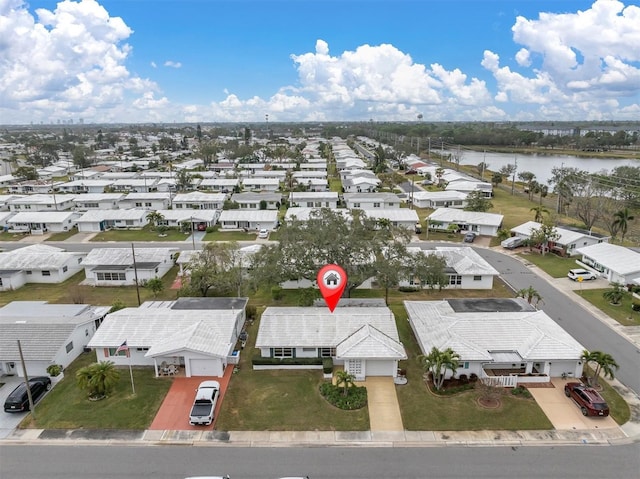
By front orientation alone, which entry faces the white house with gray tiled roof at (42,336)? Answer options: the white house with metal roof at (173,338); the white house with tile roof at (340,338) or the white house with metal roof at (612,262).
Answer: the white house with metal roof at (612,262)

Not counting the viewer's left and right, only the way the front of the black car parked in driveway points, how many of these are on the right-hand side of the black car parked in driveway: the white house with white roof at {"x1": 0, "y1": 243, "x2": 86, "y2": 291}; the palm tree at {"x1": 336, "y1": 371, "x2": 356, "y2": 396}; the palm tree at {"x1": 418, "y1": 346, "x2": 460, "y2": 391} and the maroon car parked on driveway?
3

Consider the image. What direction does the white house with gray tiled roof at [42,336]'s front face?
toward the camera

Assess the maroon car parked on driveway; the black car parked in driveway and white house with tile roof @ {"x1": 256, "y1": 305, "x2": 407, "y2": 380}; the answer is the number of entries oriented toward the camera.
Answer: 1

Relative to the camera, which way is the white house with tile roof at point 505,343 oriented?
toward the camera

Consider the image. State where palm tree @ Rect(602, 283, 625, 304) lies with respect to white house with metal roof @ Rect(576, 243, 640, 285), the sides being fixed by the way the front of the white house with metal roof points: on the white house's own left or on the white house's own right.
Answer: on the white house's own left

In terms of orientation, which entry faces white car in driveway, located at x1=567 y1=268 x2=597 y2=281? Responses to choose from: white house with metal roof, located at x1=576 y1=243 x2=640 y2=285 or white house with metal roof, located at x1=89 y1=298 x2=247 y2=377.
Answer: white house with metal roof, located at x1=576 y1=243 x2=640 y2=285

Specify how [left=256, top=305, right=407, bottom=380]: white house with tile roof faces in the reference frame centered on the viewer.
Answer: facing the viewer

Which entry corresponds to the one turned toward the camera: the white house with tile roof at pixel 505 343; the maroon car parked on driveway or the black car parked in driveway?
the white house with tile roof

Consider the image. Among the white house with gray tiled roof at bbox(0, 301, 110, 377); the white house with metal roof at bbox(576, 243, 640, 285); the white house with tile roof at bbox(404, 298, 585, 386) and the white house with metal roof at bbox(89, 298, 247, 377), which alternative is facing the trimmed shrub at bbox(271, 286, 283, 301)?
the white house with metal roof at bbox(576, 243, 640, 285)

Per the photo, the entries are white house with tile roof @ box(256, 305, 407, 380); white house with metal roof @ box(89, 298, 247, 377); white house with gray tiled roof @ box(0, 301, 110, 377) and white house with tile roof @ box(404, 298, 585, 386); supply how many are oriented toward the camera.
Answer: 4

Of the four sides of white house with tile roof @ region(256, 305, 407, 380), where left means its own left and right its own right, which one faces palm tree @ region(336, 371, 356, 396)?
front

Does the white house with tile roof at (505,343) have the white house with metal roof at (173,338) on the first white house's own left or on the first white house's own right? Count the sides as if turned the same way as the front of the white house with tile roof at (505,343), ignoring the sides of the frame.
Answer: on the first white house's own right

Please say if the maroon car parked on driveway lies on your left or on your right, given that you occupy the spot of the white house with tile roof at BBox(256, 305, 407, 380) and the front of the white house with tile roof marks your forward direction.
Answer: on your left

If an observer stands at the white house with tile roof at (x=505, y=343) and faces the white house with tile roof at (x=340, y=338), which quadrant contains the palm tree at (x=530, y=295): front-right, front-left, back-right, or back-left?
back-right

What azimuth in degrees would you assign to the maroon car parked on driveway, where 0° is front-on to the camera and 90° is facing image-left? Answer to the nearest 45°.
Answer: approximately 135°

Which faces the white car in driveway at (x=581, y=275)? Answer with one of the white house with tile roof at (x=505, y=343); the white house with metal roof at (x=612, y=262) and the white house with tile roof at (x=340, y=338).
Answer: the white house with metal roof at (x=612, y=262)

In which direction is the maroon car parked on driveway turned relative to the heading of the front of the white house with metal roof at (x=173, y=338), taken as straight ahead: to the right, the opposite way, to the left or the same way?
the opposite way

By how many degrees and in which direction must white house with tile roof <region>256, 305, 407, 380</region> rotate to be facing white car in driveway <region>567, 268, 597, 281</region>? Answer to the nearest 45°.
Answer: approximately 135° to its left
